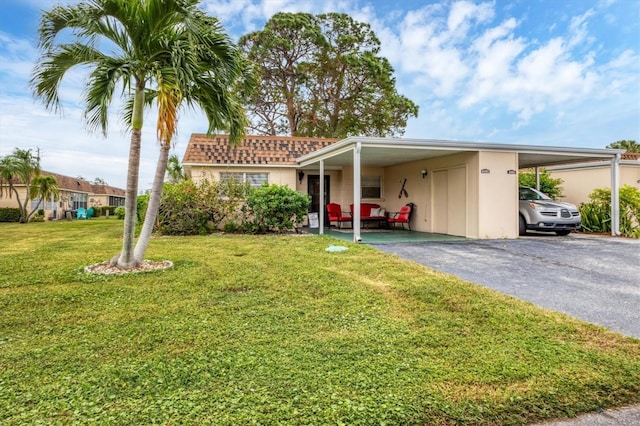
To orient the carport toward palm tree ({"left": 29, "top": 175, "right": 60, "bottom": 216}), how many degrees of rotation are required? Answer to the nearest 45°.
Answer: approximately 135° to its right

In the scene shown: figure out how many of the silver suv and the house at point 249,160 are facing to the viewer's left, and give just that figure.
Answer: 0

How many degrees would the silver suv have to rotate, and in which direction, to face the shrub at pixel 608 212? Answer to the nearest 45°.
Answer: approximately 90° to its left

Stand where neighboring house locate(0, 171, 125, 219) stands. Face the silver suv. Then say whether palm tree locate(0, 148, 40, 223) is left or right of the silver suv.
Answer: right

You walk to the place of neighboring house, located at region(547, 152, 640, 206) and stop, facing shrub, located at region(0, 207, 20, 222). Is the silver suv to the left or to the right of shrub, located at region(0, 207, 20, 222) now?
left

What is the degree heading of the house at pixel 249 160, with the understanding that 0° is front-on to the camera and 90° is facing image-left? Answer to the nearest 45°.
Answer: approximately 0°

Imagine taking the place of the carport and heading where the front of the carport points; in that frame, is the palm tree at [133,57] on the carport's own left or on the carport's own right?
on the carport's own right

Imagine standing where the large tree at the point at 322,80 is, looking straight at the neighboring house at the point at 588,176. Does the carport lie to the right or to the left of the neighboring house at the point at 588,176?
right

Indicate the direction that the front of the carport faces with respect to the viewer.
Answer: facing the viewer and to the right of the viewer

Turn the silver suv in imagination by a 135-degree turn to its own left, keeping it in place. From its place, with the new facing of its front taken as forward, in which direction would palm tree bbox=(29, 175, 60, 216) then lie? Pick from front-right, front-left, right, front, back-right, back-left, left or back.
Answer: left

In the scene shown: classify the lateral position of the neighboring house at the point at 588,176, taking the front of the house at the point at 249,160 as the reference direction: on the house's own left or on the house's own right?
on the house's own left

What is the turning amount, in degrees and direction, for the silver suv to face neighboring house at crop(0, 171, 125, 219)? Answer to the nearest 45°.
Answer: approximately 135° to its right

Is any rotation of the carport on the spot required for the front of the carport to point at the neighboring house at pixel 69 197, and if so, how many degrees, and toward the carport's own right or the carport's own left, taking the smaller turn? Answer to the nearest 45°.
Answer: approximately 135° to the carport's own right

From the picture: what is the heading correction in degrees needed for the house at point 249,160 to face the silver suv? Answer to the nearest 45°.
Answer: approximately 45° to its left
